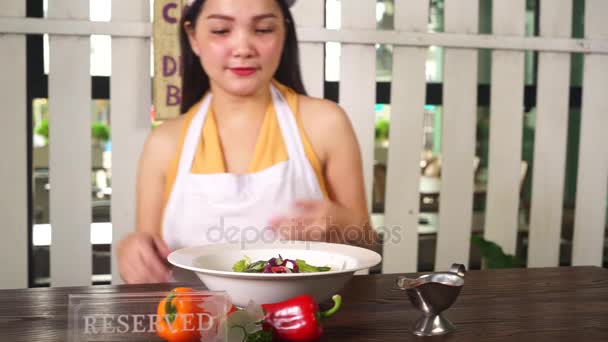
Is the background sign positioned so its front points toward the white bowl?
yes

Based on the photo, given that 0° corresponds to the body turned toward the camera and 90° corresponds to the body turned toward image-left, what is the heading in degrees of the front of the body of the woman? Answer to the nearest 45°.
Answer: approximately 0°

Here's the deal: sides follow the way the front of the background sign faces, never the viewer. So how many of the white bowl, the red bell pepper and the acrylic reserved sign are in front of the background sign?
3

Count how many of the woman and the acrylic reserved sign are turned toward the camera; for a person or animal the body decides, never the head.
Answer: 2
